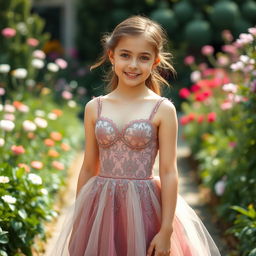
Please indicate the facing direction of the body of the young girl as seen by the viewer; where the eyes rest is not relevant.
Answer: toward the camera

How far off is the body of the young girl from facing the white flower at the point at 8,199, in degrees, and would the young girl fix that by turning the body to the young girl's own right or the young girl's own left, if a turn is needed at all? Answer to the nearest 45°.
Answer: approximately 135° to the young girl's own right

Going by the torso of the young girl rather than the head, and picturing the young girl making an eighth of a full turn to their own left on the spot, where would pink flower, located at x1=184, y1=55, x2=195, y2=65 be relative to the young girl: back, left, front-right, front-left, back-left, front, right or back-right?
back-left

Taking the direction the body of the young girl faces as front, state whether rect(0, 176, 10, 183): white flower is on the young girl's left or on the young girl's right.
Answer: on the young girl's right
